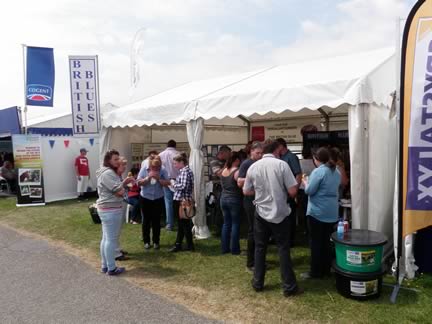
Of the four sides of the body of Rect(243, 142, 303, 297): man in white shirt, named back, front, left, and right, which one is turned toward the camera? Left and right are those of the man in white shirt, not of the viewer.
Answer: back

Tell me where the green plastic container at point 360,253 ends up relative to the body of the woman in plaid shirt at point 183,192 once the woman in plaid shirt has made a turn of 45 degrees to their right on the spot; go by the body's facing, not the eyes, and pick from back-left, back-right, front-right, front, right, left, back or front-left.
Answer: back

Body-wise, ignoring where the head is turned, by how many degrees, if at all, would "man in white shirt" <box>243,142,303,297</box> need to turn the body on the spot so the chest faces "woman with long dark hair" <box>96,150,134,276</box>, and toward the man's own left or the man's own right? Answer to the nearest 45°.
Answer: approximately 90° to the man's own left

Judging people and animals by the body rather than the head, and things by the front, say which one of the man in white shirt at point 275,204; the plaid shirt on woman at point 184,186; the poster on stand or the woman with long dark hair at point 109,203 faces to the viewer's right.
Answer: the woman with long dark hair

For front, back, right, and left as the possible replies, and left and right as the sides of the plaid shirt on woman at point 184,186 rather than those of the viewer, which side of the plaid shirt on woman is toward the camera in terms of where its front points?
left

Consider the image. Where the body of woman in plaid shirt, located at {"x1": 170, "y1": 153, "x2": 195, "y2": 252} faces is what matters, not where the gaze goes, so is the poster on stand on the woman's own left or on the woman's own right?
on the woman's own right

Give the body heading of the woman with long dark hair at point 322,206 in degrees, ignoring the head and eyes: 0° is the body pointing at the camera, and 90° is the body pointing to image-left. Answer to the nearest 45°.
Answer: approximately 135°
